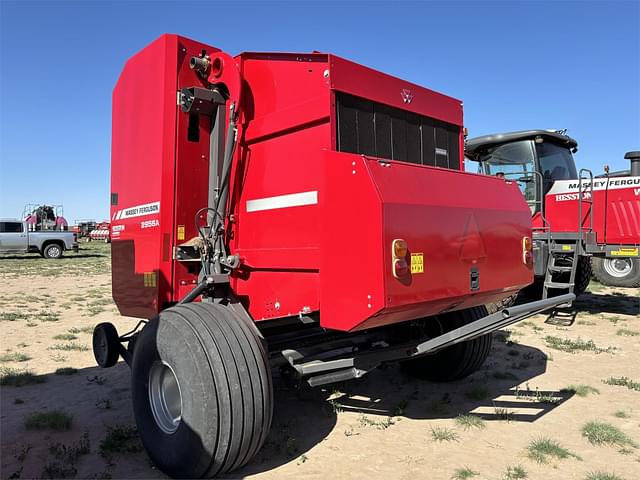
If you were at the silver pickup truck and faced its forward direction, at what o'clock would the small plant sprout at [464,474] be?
The small plant sprout is roughly at 9 o'clock from the silver pickup truck.

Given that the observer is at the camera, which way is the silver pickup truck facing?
facing to the left of the viewer

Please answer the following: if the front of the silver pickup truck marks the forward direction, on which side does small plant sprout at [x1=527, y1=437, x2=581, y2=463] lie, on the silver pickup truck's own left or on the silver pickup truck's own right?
on the silver pickup truck's own left

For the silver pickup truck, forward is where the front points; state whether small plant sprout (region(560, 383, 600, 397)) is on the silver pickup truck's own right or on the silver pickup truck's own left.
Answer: on the silver pickup truck's own left

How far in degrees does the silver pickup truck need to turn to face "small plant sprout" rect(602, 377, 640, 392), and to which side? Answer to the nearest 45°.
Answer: approximately 90° to its left

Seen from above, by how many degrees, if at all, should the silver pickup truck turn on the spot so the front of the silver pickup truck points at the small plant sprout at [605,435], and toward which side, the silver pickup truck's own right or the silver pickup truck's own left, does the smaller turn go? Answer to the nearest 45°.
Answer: approximately 90° to the silver pickup truck's own left

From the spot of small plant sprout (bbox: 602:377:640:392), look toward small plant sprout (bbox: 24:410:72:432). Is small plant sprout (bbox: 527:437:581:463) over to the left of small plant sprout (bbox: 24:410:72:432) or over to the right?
left

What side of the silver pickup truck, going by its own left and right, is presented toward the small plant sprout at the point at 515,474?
left

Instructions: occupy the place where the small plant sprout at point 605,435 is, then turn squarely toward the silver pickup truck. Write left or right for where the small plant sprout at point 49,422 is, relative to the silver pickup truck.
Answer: left

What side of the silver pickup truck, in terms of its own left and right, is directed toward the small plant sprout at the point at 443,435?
left
